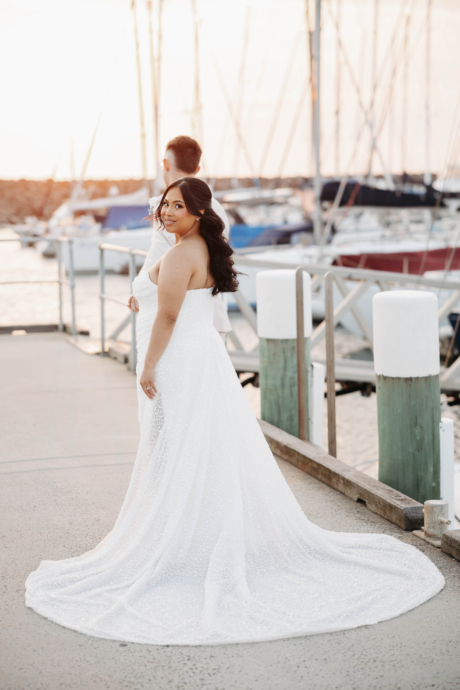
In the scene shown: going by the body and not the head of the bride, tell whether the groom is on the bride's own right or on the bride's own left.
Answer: on the bride's own right

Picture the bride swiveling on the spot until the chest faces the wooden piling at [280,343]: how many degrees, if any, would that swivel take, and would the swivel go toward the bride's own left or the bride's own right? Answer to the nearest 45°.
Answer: approximately 90° to the bride's own right

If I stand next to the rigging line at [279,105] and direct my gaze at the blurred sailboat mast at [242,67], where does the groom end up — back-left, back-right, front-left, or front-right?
back-left

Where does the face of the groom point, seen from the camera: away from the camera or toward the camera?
away from the camera
